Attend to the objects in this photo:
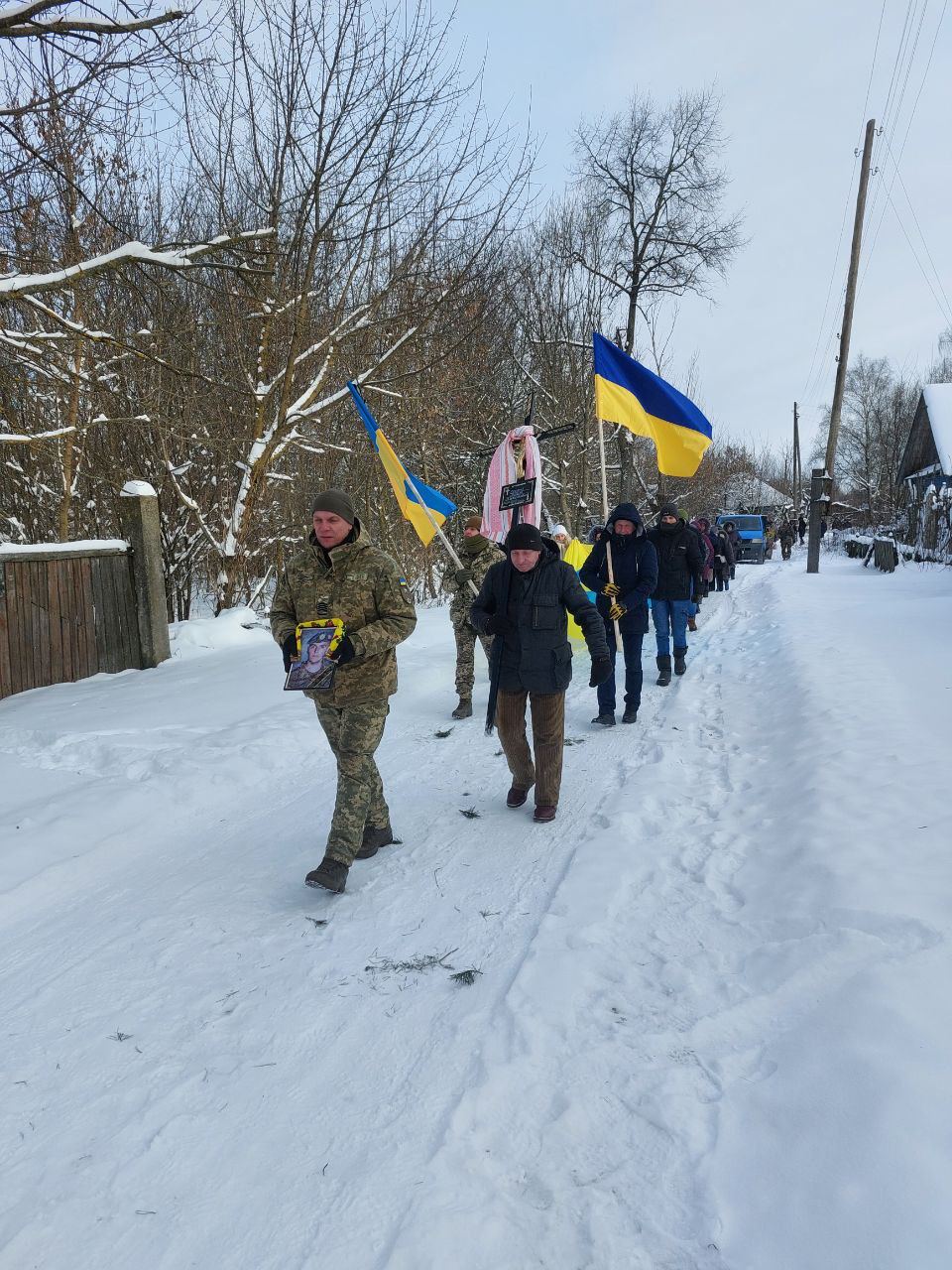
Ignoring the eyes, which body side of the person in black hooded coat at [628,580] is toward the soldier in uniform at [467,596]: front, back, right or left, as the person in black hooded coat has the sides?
right

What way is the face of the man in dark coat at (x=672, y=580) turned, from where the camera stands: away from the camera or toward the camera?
toward the camera

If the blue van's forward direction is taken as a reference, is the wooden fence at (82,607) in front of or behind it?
in front

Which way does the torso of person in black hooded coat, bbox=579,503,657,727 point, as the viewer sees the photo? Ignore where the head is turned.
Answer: toward the camera

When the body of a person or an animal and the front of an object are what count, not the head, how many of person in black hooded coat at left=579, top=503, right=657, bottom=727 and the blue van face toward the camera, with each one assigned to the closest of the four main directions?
2

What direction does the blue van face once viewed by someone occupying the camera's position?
facing the viewer

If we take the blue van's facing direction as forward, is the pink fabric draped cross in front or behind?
in front

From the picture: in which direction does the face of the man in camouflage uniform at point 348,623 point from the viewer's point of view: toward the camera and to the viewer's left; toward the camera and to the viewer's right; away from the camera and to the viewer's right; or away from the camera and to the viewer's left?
toward the camera and to the viewer's left

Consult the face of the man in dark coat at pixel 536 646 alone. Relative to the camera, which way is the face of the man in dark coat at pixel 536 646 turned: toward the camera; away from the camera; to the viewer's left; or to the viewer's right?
toward the camera

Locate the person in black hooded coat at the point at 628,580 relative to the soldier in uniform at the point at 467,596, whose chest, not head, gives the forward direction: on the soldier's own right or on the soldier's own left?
on the soldier's own left

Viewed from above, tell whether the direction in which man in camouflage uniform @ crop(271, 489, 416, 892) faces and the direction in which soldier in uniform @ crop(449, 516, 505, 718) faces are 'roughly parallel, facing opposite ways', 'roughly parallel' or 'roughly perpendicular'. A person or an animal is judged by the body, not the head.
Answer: roughly parallel

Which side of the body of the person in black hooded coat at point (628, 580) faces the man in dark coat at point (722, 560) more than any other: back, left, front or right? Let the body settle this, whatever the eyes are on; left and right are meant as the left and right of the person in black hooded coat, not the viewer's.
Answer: back

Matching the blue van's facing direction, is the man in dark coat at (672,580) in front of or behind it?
in front
